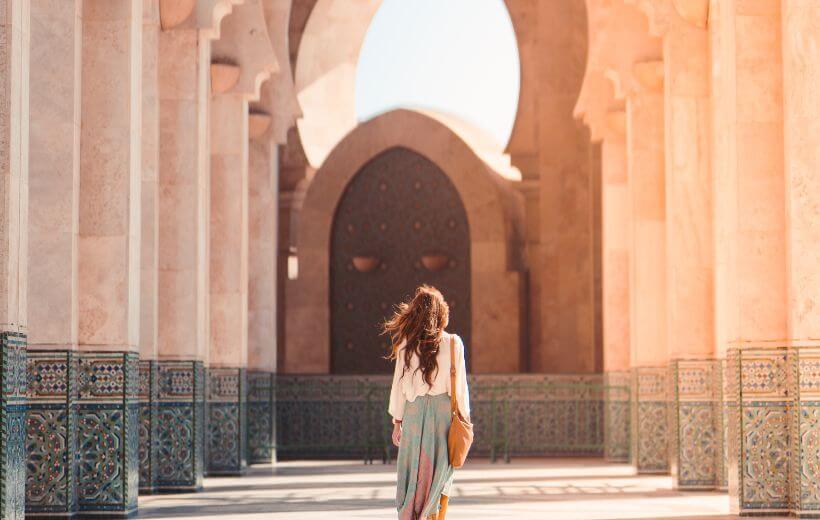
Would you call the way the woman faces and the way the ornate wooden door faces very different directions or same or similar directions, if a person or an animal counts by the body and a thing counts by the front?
very different directions

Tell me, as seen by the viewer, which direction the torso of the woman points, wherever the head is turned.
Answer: away from the camera

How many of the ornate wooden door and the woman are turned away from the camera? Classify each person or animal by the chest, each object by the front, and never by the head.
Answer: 1

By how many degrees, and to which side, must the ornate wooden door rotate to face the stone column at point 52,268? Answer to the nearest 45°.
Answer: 0° — it already faces it

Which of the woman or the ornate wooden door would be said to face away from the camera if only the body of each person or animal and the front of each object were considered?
the woman

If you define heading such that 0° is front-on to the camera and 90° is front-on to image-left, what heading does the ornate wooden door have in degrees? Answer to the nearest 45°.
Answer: approximately 0°

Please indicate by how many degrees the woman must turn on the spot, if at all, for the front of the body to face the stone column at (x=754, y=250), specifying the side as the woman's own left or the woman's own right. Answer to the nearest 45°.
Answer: approximately 45° to the woman's own right

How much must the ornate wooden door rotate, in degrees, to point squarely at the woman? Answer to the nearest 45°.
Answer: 0° — it already faces them

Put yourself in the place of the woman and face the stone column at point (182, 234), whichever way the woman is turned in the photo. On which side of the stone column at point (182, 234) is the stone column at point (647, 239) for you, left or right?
right

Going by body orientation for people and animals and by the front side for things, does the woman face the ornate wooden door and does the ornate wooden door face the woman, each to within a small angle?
yes

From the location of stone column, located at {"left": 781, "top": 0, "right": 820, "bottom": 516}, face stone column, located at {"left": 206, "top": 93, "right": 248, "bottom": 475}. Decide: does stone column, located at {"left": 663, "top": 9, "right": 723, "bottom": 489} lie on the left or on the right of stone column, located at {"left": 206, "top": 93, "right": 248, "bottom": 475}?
right
